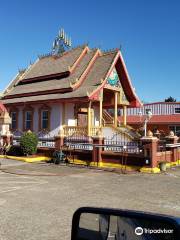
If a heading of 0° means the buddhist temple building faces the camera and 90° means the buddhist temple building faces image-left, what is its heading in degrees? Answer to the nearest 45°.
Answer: approximately 315°

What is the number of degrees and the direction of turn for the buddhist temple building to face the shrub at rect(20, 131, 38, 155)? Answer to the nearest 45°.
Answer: approximately 90° to its right

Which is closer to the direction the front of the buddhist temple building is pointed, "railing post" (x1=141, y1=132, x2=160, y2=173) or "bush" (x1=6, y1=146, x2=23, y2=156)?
the railing post

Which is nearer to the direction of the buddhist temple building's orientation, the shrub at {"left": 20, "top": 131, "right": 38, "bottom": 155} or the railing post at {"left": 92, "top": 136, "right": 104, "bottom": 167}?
the railing post

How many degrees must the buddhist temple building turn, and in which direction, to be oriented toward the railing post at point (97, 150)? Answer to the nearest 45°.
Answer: approximately 45° to its right
